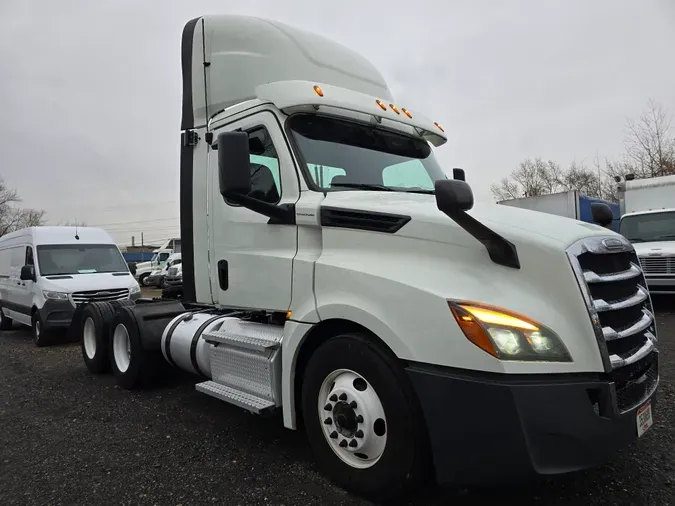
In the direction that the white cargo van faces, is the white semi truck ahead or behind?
ahead

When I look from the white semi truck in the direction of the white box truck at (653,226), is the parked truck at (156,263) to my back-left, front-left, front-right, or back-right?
front-left

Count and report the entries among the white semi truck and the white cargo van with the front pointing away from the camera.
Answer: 0

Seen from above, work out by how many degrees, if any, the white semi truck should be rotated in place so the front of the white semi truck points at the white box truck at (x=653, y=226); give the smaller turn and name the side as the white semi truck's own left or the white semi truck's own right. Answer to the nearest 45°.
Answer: approximately 90° to the white semi truck's own left

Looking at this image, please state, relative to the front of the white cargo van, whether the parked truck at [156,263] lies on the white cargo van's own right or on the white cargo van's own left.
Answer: on the white cargo van's own left

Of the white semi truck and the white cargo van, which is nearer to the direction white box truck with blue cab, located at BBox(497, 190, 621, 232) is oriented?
the white semi truck

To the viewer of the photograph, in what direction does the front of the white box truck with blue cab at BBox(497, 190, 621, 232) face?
facing the viewer and to the right of the viewer

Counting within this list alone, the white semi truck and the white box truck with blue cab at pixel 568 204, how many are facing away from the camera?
0

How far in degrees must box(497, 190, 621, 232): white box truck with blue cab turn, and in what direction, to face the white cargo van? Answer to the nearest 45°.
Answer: approximately 90° to its right
